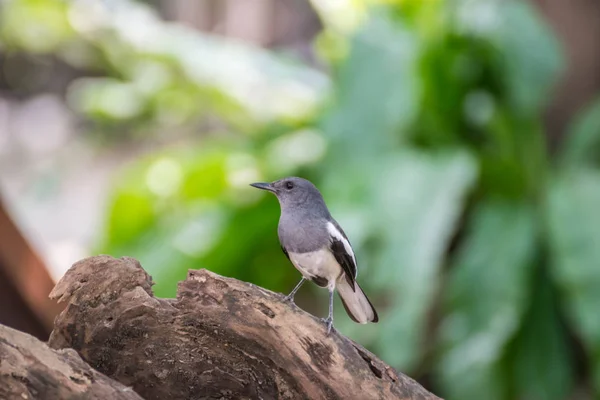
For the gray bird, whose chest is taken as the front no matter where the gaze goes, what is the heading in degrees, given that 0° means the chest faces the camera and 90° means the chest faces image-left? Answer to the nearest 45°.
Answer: approximately 45°

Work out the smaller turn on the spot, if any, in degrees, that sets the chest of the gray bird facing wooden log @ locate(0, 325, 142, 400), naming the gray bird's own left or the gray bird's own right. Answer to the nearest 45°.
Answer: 0° — it already faces it
